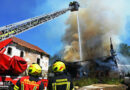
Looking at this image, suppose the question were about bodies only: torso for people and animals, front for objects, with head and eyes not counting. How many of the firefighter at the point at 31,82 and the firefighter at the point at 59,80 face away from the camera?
2

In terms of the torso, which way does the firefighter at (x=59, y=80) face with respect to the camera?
away from the camera

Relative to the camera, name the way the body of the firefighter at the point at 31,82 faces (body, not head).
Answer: away from the camera
